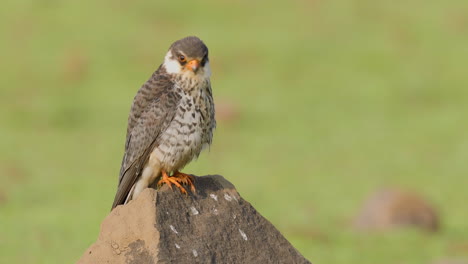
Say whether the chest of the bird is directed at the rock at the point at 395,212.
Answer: no

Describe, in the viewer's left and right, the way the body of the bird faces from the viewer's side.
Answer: facing the viewer and to the right of the viewer
